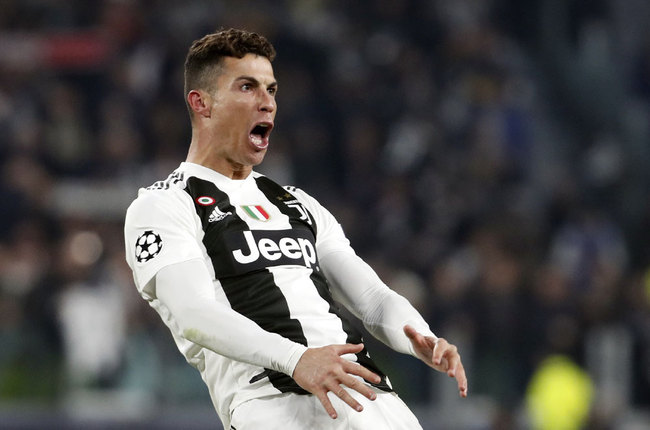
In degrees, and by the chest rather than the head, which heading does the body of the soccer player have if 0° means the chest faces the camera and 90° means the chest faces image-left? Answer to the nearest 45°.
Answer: approximately 315°
